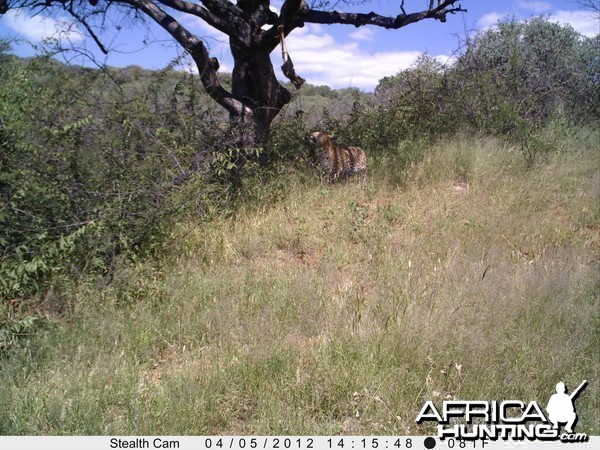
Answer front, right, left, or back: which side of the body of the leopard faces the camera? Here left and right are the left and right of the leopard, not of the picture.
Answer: left
